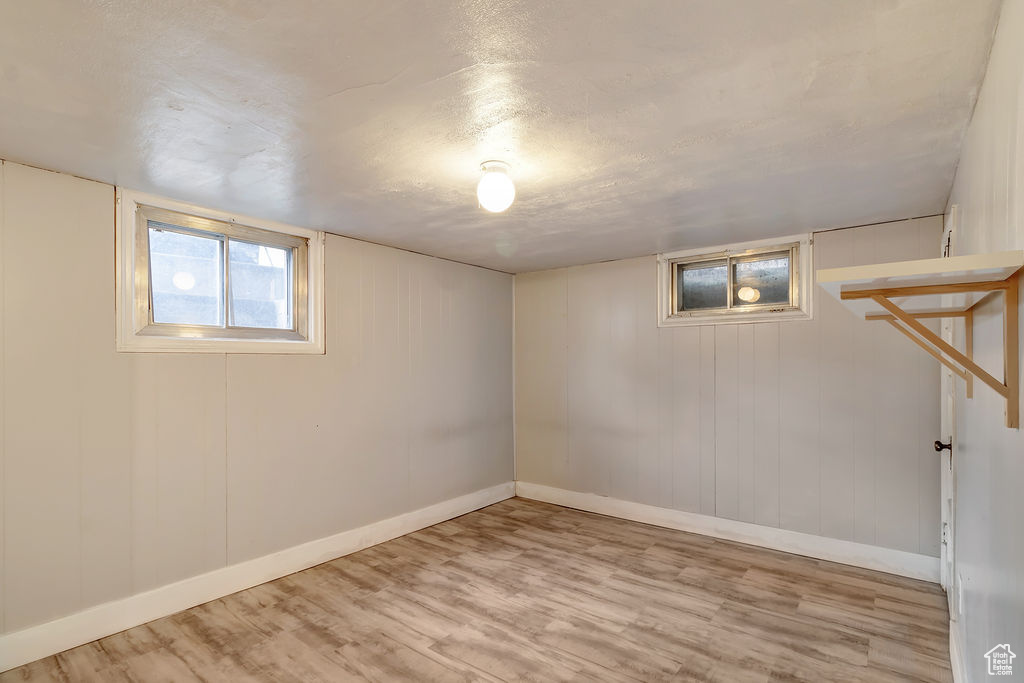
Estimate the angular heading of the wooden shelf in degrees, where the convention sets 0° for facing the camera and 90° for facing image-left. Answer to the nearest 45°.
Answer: approximately 90°

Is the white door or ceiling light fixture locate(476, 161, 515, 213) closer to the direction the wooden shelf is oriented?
the ceiling light fixture

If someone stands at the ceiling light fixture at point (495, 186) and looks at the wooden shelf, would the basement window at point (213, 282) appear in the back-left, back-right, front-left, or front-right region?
back-right

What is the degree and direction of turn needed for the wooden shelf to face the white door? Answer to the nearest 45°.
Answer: approximately 90° to its right

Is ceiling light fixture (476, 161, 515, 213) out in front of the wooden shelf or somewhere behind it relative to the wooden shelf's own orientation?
in front

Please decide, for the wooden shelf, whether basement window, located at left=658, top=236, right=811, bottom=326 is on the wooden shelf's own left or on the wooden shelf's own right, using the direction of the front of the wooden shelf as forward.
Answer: on the wooden shelf's own right

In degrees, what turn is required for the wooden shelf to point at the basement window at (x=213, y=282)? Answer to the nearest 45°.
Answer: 0° — it already faces it
